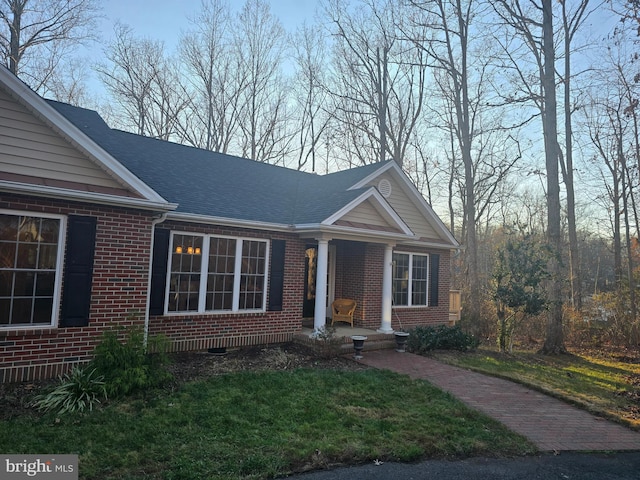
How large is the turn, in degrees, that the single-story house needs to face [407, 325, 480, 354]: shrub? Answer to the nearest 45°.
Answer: approximately 45° to its left

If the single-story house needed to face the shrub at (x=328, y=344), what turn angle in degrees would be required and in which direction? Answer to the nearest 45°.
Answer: approximately 45° to its left

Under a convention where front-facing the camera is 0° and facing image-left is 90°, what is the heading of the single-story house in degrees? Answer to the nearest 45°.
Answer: approximately 315°

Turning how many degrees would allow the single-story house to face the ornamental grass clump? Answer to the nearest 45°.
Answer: approximately 45° to its right
